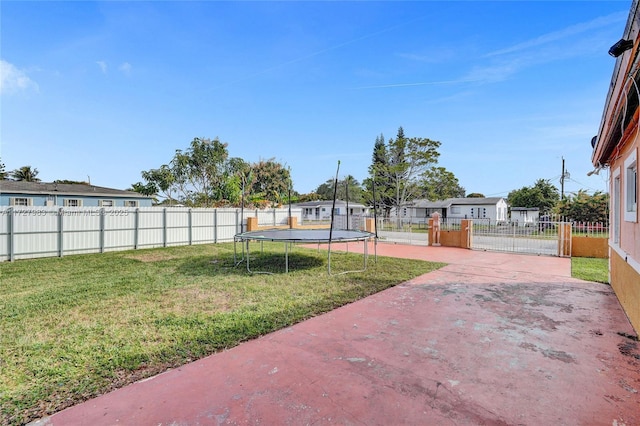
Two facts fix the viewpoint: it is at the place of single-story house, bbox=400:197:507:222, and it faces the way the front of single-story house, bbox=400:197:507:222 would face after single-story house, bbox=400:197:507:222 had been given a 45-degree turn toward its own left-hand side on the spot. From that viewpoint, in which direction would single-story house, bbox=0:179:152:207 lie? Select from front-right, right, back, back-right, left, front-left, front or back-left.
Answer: right

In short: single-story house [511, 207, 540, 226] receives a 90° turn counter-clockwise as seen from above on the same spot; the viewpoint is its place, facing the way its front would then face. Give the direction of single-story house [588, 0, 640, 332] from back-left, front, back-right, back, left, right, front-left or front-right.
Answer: right

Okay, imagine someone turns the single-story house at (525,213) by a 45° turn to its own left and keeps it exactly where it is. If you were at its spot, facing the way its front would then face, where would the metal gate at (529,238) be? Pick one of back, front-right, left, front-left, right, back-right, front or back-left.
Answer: front-right

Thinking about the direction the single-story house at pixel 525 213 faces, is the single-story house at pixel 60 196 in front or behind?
in front

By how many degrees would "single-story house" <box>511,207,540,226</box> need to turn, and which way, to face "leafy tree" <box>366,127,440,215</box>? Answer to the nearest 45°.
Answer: approximately 45° to its right

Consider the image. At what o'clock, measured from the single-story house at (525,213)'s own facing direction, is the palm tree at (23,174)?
The palm tree is roughly at 2 o'clock from the single-story house.

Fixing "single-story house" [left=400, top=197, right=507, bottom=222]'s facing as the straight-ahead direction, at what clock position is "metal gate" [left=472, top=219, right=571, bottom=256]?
The metal gate is roughly at 12 o'clock from the single-story house.

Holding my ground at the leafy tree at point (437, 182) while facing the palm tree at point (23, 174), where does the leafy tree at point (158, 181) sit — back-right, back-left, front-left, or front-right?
front-left

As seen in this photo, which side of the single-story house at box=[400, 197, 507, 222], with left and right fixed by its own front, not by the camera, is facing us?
front

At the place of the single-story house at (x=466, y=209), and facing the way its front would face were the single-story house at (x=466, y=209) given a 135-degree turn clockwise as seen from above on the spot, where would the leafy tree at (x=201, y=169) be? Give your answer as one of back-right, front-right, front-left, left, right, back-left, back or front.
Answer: left

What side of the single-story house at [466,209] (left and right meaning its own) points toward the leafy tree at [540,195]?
left

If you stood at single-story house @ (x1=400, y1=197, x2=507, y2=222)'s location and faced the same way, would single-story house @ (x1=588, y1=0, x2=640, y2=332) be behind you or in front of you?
in front

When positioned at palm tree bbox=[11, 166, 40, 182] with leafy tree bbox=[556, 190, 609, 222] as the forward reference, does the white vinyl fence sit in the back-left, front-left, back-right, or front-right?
front-right

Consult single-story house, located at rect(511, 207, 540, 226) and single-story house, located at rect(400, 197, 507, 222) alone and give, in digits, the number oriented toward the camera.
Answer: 2

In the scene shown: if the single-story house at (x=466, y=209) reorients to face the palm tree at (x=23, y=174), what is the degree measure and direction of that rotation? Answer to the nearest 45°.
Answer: approximately 45° to its right

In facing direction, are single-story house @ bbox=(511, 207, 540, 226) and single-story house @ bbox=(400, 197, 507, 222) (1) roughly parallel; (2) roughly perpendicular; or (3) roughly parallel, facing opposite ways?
roughly parallel

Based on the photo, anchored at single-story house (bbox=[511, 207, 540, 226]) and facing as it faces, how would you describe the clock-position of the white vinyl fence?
The white vinyl fence is roughly at 1 o'clock from the single-story house.

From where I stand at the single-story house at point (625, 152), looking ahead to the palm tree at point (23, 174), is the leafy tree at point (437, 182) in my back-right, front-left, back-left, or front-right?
front-right

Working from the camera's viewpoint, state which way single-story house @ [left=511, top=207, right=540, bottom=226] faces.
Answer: facing the viewer

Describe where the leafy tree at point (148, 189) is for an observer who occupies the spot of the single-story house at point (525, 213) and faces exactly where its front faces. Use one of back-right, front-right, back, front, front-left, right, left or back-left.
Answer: front-right
